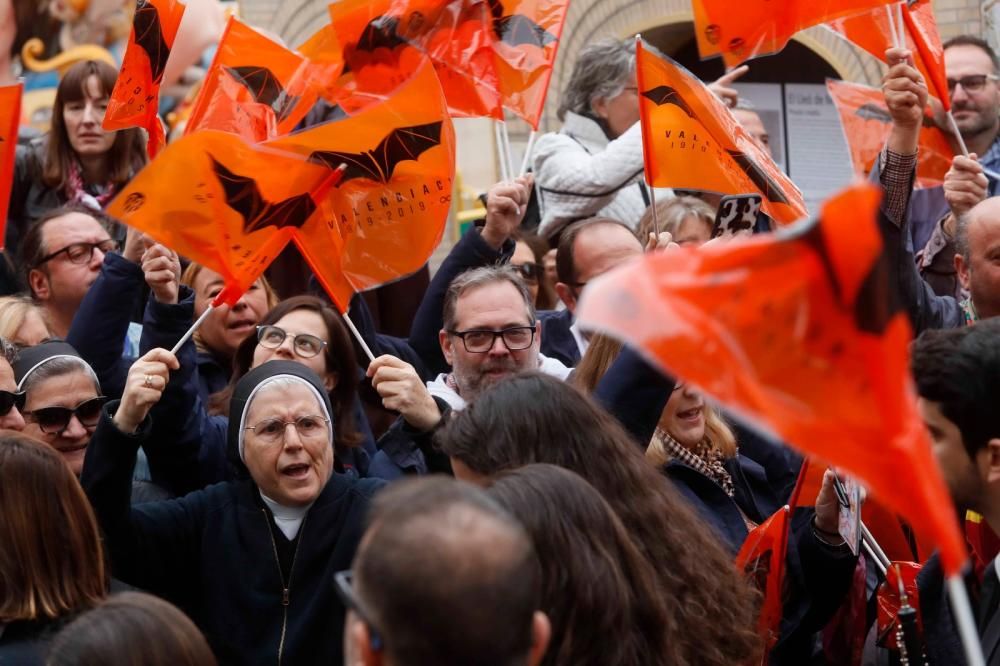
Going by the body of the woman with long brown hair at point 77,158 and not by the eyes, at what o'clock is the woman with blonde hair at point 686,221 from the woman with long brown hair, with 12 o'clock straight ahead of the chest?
The woman with blonde hair is roughly at 10 o'clock from the woman with long brown hair.

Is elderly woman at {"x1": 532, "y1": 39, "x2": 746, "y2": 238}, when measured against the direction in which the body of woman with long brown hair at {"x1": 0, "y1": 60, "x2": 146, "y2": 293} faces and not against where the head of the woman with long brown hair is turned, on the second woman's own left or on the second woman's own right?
on the second woman's own left

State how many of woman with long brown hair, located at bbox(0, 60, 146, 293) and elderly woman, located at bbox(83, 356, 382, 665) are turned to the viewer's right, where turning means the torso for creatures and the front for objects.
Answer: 0

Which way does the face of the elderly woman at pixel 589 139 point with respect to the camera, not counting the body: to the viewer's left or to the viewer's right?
to the viewer's right

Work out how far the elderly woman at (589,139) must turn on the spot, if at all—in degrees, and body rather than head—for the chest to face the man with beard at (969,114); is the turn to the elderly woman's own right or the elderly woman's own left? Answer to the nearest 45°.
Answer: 0° — they already face them

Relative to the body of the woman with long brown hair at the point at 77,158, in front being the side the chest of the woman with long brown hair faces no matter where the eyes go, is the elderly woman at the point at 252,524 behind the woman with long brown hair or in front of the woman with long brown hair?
in front

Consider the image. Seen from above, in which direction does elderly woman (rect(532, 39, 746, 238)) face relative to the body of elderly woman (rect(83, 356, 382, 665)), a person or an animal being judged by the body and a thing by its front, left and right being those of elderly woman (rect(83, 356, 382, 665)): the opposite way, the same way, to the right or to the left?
to the left

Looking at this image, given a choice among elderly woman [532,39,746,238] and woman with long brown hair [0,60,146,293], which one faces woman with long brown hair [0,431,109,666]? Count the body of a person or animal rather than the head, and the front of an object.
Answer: woman with long brown hair [0,60,146,293]

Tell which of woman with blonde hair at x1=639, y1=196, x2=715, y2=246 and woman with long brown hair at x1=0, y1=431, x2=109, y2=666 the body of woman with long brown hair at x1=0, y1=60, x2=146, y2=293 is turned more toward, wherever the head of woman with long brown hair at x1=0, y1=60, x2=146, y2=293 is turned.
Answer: the woman with long brown hair

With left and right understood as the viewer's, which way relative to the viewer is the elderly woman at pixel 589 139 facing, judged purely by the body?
facing to the right of the viewer

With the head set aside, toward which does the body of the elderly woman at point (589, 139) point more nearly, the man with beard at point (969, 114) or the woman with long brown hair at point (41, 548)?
the man with beard

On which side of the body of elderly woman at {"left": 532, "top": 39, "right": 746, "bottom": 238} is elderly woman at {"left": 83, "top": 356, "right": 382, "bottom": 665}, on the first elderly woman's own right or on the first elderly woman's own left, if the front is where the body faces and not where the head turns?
on the first elderly woman's own right

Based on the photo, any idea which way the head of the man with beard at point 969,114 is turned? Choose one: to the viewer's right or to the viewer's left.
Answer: to the viewer's left

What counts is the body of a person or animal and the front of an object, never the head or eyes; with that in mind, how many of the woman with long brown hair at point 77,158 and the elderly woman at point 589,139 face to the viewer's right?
1
